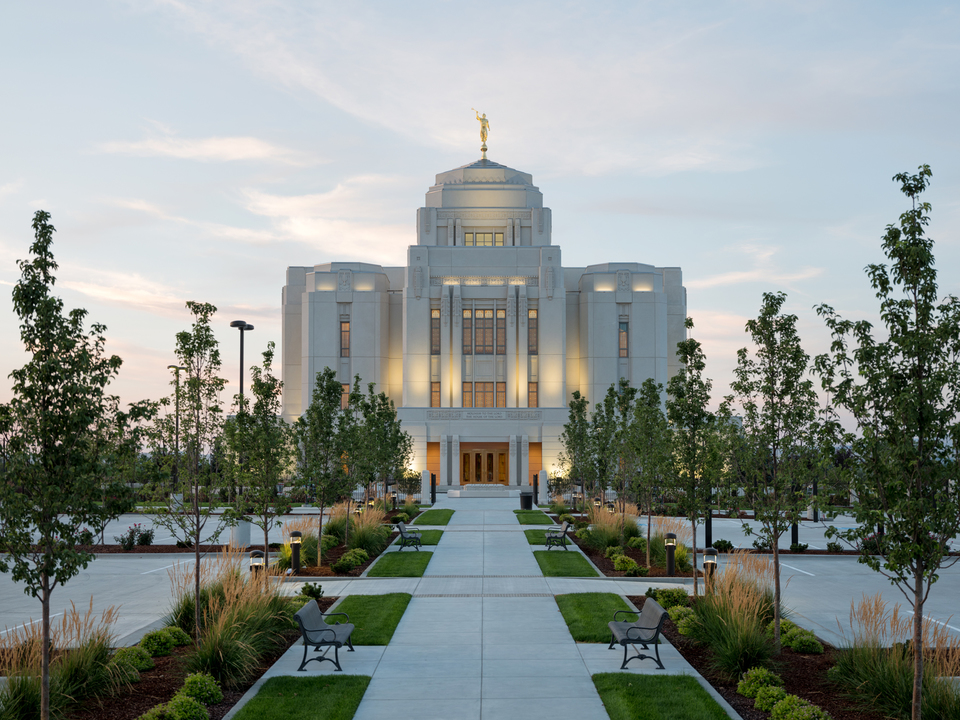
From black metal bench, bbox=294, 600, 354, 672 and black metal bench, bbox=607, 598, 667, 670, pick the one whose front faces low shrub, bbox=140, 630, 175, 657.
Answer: black metal bench, bbox=607, 598, 667, 670

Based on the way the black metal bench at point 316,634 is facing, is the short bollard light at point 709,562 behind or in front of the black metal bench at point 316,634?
in front

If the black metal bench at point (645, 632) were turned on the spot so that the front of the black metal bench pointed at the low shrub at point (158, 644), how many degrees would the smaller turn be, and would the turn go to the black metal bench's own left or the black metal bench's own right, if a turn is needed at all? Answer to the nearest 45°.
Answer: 0° — it already faces it

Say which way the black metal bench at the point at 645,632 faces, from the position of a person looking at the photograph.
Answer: facing to the left of the viewer

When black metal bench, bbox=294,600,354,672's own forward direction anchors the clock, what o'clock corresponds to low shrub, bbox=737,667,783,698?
The low shrub is roughly at 1 o'clock from the black metal bench.

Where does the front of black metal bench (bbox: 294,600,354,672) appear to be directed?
to the viewer's right

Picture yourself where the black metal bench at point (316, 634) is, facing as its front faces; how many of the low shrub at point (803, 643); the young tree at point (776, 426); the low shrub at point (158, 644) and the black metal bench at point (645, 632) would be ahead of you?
3

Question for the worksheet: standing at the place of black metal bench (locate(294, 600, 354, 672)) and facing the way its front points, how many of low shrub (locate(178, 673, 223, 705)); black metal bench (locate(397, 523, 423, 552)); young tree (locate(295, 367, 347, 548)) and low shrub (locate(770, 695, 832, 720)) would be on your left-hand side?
2

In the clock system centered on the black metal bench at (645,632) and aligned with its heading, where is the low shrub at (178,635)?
The low shrub is roughly at 12 o'clock from the black metal bench.

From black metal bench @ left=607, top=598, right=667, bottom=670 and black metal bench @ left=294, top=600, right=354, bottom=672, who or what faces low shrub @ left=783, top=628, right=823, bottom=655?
black metal bench @ left=294, top=600, right=354, bottom=672

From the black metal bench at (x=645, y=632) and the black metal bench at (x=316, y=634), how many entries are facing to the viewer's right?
1

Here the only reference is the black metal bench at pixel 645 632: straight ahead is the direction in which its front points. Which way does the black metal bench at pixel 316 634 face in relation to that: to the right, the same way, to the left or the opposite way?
the opposite way

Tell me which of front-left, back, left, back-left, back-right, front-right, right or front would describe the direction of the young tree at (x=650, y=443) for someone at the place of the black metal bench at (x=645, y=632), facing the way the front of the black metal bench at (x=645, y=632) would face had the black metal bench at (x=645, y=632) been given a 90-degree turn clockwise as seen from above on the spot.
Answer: front
